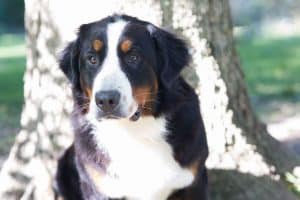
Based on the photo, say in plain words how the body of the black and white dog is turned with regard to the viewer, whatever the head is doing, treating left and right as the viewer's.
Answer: facing the viewer
